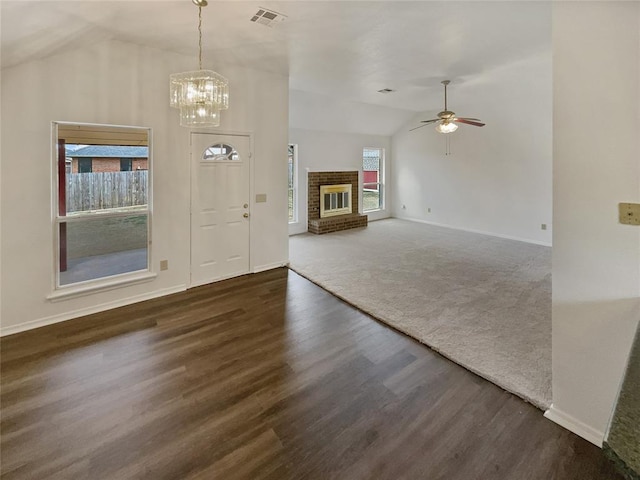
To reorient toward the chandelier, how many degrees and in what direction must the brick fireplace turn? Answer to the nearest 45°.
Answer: approximately 45° to its right

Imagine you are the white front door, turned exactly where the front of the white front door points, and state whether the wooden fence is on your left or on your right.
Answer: on your right

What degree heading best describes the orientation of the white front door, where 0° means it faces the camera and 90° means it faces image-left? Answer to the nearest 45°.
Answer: approximately 315°

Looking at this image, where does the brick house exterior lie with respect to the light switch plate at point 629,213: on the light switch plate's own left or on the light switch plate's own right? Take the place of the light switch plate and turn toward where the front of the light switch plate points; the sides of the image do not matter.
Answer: on the light switch plate's own right

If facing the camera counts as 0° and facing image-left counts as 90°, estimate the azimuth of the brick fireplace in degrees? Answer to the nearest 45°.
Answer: approximately 315°
